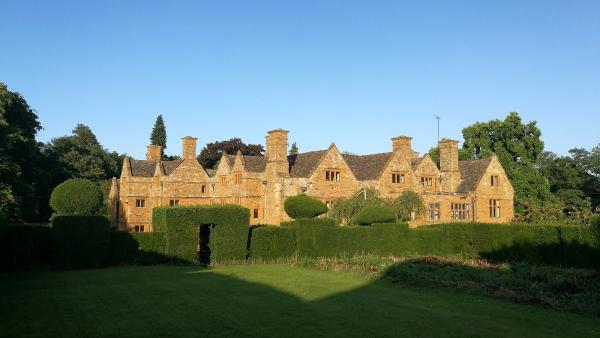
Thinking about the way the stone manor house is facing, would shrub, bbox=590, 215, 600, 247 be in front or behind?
in front

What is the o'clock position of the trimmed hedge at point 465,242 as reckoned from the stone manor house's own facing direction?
The trimmed hedge is roughly at 11 o'clock from the stone manor house.

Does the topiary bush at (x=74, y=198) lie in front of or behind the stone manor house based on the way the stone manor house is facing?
in front

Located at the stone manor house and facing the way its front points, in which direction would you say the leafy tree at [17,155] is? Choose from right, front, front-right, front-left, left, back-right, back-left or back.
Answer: right

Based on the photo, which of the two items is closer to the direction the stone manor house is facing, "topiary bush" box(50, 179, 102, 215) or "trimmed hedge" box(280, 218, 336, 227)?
the trimmed hedge

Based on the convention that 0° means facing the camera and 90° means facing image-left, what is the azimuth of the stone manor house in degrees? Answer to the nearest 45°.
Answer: approximately 0°

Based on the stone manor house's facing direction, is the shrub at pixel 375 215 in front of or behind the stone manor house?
in front

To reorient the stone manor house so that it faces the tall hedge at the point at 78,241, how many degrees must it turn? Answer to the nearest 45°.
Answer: approximately 45° to its right
